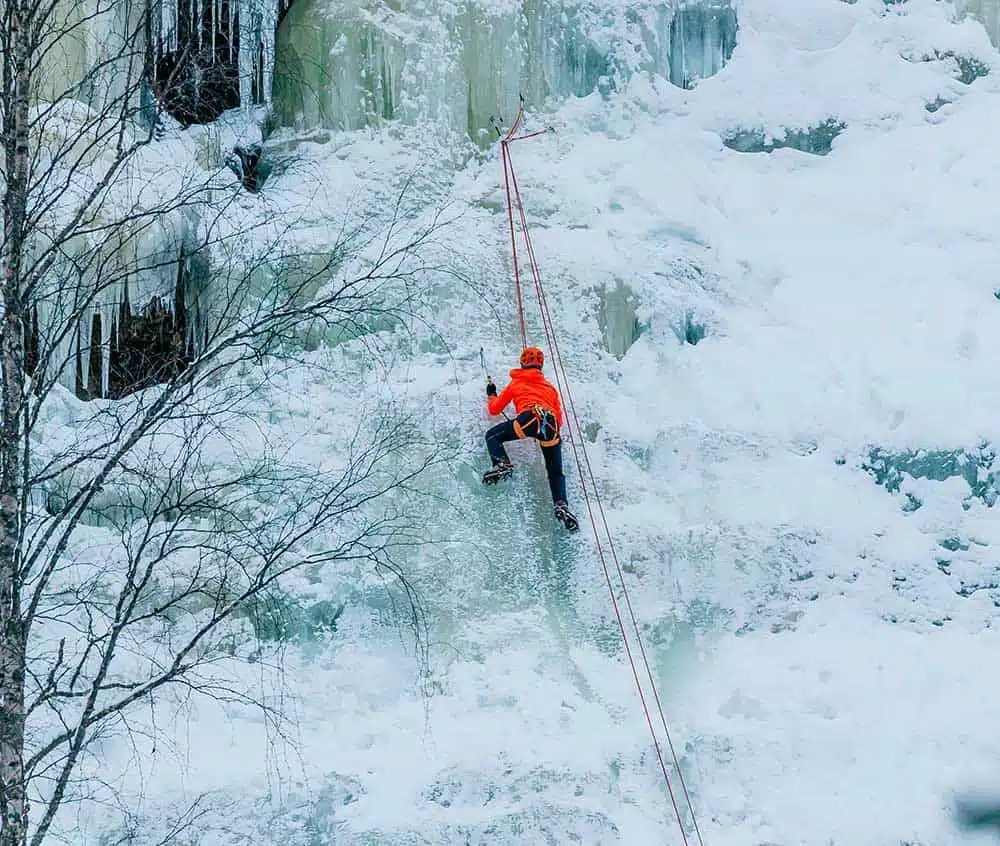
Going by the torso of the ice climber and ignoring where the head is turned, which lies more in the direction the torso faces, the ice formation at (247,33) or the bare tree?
the ice formation

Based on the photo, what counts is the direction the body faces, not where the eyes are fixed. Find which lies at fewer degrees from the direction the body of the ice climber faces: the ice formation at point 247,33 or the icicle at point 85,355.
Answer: the ice formation

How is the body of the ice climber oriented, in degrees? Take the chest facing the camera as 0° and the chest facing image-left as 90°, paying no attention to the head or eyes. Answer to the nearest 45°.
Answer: approximately 180°

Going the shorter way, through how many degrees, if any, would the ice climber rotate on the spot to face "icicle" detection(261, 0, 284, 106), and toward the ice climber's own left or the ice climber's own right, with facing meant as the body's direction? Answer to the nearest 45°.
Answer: approximately 45° to the ice climber's own left

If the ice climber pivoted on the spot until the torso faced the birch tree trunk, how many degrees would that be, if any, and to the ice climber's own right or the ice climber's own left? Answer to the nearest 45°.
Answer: approximately 135° to the ice climber's own left

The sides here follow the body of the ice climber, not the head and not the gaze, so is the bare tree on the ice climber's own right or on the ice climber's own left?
on the ice climber's own left

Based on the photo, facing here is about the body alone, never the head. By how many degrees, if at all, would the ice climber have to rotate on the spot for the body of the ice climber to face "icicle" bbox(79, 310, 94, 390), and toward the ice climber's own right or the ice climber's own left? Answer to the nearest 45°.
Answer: approximately 90° to the ice climber's own left

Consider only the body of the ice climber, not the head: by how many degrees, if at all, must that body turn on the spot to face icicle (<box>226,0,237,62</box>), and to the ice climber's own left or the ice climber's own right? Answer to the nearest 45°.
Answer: approximately 45° to the ice climber's own left
